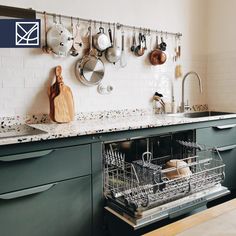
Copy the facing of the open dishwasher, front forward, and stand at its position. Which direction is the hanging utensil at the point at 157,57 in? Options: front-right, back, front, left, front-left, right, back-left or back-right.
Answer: back-left

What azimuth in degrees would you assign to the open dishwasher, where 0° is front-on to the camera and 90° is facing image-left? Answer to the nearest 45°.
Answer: approximately 315°

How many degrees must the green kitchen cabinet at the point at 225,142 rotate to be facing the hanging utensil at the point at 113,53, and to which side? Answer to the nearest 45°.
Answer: approximately 90° to its right

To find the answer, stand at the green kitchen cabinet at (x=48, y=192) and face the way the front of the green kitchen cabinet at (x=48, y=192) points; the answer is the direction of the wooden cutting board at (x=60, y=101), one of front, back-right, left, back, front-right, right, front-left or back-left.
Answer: back-left

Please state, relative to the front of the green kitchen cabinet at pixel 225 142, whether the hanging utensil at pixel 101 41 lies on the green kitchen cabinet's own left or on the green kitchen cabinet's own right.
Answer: on the green kitchen cabinet's own right

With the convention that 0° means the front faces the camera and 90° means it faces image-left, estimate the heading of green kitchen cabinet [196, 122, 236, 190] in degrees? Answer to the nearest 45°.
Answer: approximately 315°

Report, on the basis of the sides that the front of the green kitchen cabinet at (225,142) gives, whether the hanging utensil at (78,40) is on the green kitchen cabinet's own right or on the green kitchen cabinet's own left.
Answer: on the green kitchen cabinet's own right

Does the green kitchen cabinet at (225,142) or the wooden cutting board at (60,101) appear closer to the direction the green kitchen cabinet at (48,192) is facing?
the green kitchen cabinet

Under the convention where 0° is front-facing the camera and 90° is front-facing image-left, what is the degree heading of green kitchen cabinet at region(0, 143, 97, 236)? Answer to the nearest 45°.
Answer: approximately 315°

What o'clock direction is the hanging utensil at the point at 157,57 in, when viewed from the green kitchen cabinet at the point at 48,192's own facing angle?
The hanging utensil is roughly at 9 o'clock from the green kitchen cabinet.
